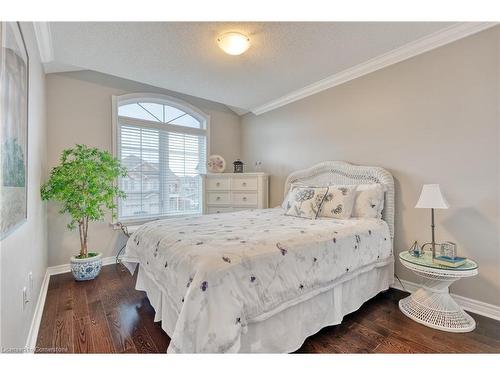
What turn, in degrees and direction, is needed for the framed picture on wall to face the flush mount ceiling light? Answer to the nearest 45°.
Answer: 0° — it already faces it

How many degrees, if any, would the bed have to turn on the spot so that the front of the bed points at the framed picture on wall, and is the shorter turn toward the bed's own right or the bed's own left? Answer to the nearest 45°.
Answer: approximately 45° to the bed's own right

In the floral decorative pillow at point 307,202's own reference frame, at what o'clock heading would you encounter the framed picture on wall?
The framed picture on wall is roughly at 12 o'clock from the floral decorative pillow.

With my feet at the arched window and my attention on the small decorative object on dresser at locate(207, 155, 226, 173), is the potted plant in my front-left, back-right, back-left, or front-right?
back-right

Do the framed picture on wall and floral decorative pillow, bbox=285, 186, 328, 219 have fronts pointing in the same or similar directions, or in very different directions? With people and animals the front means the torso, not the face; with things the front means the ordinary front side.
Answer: very different directions

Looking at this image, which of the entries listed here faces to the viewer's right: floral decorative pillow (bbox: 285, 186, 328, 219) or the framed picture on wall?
the framed picture on wall

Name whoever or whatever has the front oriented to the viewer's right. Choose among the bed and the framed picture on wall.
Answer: the framed picture on wall

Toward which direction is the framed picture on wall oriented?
to the viewer's right

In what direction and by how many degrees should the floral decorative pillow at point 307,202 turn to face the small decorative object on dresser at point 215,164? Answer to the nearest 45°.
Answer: approximately 90° to its right

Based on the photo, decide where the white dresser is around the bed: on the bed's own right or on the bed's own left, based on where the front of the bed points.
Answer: on the bed's own right

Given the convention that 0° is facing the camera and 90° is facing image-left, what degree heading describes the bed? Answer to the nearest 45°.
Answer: approximately 45°
